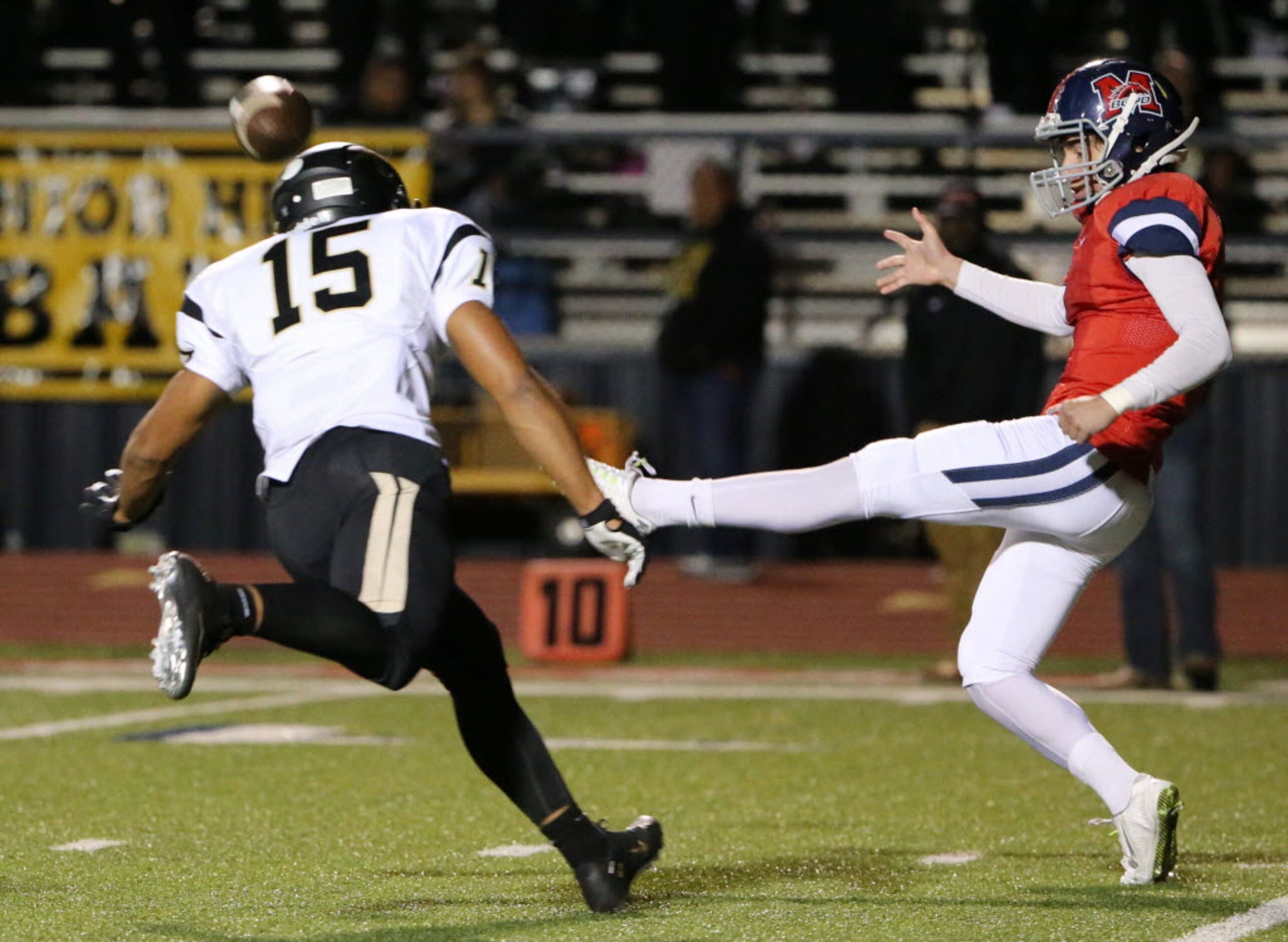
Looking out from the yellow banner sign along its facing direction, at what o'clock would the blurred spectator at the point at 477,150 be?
The blurred spectator is roughly at 9 o'clock from the yellow banner sign.

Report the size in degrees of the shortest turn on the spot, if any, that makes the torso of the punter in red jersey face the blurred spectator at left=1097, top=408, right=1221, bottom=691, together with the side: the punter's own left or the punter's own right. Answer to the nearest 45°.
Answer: approximately 90° to the punter's own right

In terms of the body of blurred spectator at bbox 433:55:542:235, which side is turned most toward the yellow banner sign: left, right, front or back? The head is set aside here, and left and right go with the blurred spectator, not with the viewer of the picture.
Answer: right

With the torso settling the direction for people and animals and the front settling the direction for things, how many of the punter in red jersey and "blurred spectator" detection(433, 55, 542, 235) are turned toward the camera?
1

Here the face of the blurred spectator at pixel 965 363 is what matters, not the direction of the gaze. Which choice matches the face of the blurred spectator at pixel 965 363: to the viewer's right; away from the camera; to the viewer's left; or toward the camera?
toward the camera

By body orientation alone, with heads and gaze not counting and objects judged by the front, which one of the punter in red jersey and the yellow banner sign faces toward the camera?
the yellow banner sign

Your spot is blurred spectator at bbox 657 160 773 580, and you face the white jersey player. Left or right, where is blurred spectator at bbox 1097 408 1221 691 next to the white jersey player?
left

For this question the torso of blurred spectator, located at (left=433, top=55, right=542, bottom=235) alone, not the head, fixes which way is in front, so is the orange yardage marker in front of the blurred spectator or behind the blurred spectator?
in front

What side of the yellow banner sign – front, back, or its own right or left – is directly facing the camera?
front

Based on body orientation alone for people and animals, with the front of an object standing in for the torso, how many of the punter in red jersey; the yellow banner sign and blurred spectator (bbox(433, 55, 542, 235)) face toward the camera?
2

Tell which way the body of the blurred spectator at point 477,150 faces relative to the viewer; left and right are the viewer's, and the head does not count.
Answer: facing the viewer

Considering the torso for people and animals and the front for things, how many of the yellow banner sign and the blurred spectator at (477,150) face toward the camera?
2

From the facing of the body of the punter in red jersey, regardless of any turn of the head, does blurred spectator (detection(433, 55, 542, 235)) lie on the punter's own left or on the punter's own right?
on the punter's own right

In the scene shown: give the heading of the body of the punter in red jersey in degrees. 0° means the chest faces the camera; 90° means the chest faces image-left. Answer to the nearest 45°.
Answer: approximately 90°

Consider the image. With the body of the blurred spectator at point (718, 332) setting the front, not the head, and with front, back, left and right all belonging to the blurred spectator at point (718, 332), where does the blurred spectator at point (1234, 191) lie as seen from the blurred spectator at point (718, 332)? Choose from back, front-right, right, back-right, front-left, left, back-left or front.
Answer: left

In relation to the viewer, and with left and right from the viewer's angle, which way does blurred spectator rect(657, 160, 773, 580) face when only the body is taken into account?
facing the viewer and to the left of the viewer

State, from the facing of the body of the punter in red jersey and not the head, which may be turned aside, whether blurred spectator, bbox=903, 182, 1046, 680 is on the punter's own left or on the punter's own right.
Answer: on the punter's own right

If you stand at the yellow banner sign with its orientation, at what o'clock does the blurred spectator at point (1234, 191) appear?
The blurred spectator is roughly at 9 o'clock from the yellow banner sign.
